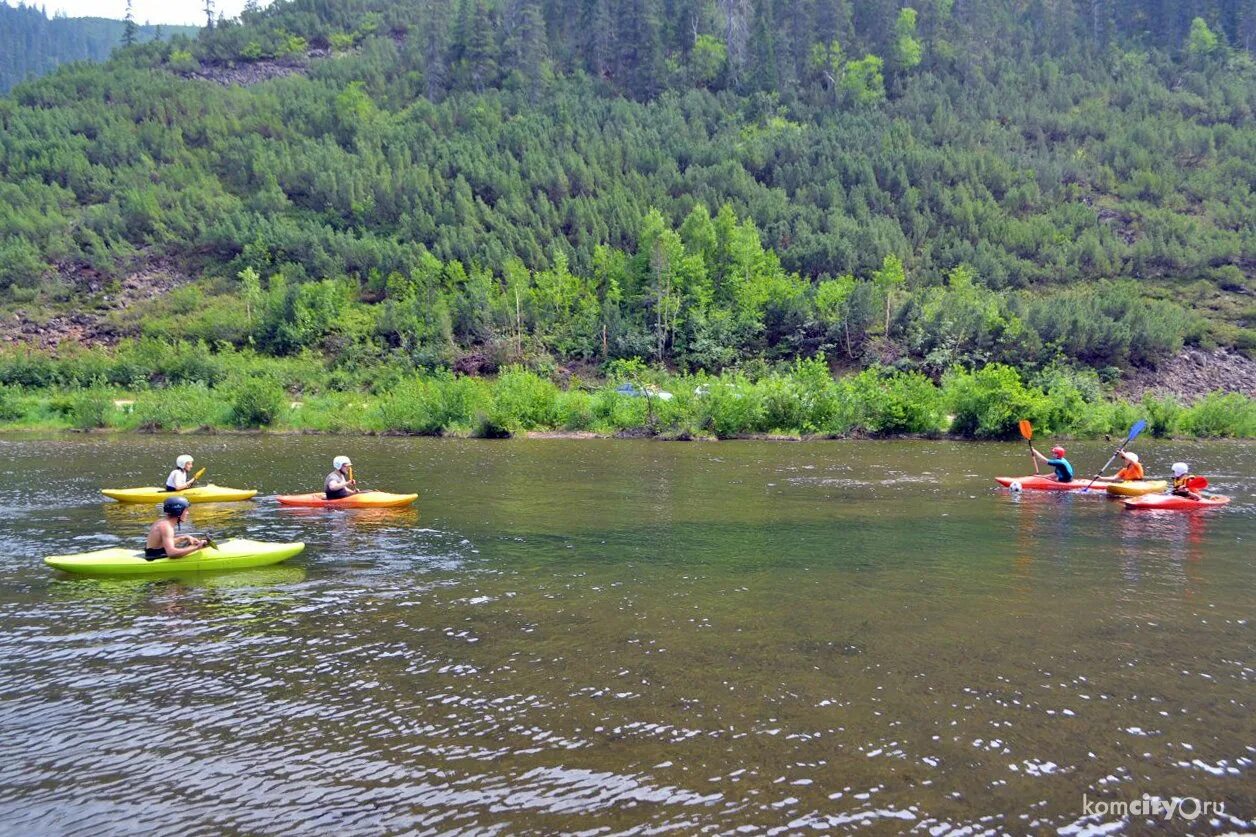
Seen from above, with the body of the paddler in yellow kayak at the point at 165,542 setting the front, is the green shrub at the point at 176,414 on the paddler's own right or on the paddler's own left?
on the paddler's own left

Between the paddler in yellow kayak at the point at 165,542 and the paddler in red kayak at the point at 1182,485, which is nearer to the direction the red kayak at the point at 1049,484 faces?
the paddler in yellow kayak

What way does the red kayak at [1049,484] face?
to the viewer's left

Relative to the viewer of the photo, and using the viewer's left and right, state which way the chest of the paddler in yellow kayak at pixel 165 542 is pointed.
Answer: facing to the right of the viewer

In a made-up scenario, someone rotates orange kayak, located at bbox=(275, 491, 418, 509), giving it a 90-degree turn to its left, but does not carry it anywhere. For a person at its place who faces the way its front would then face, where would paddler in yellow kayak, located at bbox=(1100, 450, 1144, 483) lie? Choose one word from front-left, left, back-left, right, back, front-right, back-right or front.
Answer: right

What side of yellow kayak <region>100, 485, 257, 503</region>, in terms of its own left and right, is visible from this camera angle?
right

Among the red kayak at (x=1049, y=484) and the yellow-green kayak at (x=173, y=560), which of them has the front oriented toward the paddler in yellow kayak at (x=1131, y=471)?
the yellow-green kayak

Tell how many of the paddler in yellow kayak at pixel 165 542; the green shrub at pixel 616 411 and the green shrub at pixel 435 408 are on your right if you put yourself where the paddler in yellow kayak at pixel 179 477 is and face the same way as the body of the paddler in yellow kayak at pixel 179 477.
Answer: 1

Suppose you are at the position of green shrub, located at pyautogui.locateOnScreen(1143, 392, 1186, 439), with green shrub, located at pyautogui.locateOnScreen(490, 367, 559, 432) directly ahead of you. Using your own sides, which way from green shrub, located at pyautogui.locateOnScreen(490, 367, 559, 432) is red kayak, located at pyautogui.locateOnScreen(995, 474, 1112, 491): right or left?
left

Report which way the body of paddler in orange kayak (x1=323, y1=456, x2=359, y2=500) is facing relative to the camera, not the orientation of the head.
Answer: to the viewer's right

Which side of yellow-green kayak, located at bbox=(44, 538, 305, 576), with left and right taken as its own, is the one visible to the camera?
right

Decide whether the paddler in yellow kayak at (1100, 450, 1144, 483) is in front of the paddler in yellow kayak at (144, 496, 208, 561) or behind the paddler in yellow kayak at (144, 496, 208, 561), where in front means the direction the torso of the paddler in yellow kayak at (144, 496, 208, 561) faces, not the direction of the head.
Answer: in front

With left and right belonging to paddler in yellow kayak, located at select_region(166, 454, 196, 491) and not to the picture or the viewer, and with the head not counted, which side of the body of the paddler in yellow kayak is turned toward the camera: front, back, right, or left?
right

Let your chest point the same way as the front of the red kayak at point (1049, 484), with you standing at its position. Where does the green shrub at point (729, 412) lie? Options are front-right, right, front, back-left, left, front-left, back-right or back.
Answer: front-right

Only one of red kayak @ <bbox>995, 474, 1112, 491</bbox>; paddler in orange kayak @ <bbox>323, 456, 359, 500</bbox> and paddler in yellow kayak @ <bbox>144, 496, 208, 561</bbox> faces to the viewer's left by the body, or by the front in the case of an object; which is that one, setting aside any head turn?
the red kayak

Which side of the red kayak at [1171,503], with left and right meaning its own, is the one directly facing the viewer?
left

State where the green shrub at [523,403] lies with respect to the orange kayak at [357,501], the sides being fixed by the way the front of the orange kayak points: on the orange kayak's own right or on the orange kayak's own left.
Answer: on the orange kayak's own left
